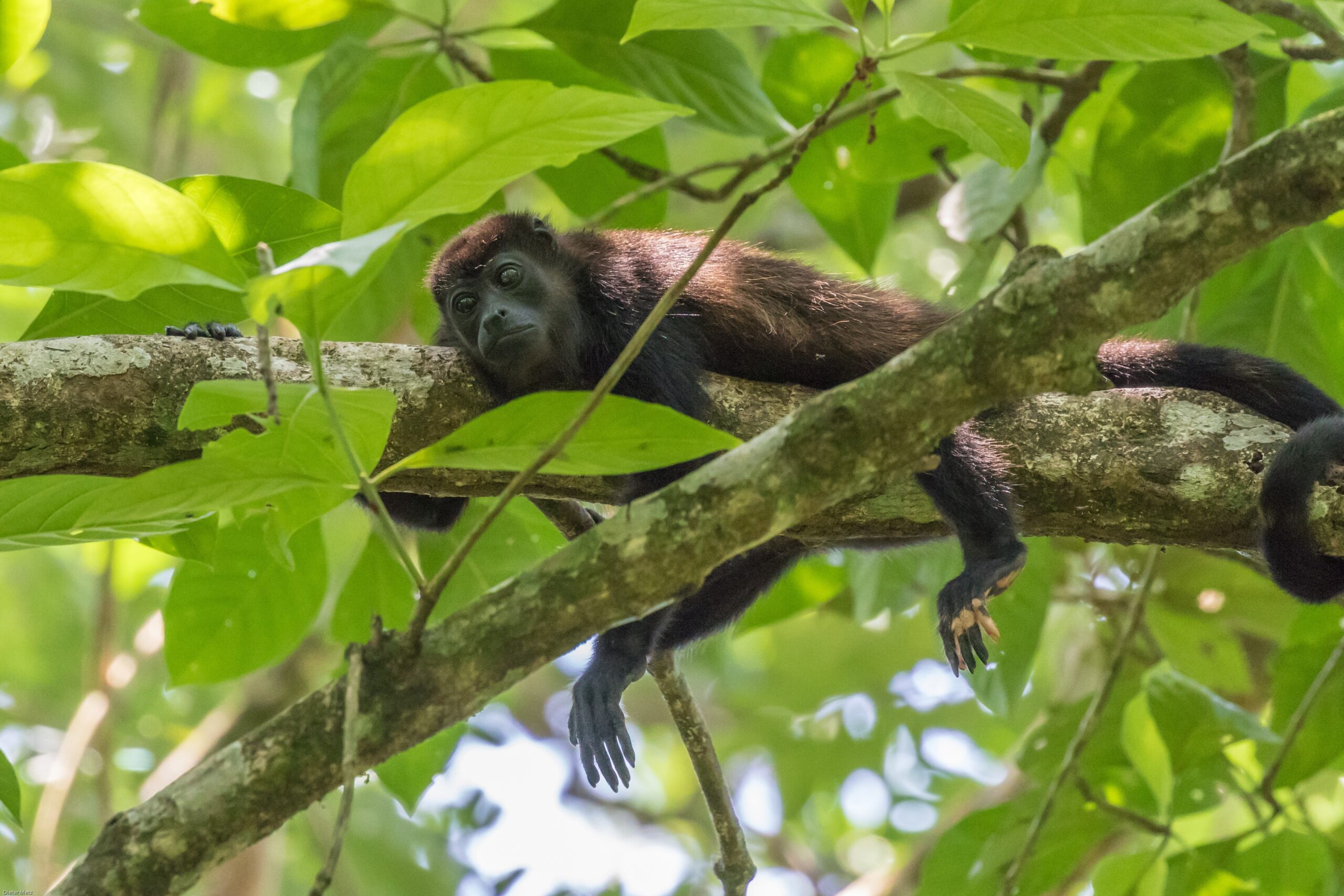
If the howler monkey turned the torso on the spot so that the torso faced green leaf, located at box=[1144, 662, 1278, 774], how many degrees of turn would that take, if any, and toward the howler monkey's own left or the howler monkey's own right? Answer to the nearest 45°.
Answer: approximately 180°

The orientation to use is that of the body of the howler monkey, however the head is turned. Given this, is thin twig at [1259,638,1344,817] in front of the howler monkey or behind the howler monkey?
behind

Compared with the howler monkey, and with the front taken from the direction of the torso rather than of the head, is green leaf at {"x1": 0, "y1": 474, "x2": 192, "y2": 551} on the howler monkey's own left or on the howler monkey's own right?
on the howler monkey's own left

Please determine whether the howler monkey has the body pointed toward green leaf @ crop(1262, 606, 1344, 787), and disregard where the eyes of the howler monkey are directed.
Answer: no

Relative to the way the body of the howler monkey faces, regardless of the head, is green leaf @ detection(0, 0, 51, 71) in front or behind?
in front

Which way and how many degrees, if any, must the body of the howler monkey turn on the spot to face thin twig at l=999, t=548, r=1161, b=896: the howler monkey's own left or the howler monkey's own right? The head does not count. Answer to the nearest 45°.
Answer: approximately 180°

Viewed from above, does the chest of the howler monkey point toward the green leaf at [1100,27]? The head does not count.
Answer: no

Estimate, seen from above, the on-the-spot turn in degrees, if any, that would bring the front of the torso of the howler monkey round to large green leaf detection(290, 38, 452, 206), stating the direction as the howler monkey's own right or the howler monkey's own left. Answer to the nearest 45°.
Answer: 0° — it already faces it

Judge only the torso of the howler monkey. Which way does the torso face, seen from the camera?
to the viewer's left

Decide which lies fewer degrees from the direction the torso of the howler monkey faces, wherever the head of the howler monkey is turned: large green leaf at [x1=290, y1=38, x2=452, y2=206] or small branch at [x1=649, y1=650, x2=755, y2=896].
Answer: the large green leaf
